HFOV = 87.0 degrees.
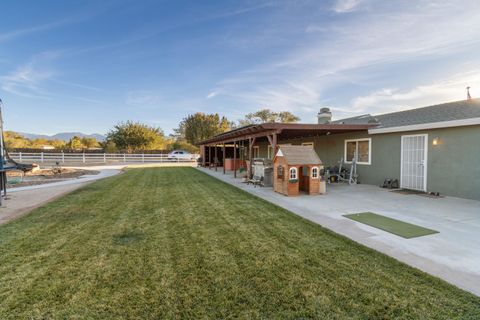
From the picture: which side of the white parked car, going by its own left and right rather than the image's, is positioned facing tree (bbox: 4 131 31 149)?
back

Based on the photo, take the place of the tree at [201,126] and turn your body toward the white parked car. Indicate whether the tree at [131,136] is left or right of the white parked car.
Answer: right

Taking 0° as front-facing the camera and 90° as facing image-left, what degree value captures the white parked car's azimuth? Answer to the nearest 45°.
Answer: approximately 270°

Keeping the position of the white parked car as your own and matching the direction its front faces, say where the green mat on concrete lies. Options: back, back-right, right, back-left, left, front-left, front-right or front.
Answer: right

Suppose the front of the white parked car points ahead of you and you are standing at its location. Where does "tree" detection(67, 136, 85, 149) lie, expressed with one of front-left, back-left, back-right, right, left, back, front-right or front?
back-left

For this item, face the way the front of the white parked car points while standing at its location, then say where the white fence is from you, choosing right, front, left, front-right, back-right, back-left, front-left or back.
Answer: back

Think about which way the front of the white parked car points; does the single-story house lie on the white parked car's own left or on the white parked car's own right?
on the white parked car's own right
